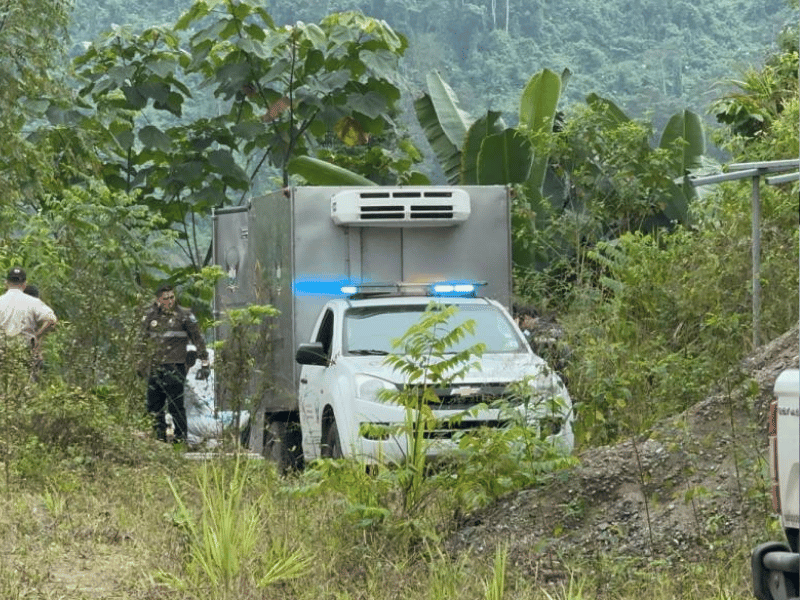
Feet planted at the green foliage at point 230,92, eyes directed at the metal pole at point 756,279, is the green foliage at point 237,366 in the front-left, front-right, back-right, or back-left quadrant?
front-right

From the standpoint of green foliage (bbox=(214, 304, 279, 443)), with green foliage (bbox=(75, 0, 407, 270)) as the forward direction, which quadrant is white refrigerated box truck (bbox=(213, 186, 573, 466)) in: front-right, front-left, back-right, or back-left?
front-right

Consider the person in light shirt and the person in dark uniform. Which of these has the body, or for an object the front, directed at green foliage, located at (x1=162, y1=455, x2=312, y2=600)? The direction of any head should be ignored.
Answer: the person in dark uniform

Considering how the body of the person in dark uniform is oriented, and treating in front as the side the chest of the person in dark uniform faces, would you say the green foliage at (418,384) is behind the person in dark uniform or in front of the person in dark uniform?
in front

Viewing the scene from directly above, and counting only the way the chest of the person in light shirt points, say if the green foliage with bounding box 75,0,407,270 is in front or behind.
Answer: in front

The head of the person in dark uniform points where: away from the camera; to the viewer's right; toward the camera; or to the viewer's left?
toward the camera

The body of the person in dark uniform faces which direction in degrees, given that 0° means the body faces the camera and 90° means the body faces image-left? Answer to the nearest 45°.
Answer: approximately 0°
